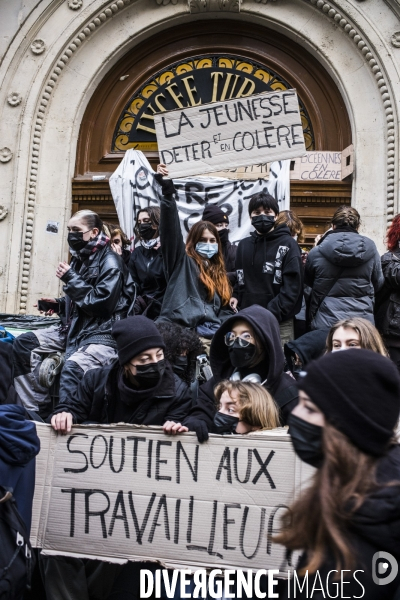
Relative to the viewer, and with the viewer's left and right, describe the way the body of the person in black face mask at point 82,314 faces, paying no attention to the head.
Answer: facing the viewer and to the left of the viewer

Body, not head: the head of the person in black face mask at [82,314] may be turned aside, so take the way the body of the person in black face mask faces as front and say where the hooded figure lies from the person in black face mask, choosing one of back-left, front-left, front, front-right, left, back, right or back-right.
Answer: left

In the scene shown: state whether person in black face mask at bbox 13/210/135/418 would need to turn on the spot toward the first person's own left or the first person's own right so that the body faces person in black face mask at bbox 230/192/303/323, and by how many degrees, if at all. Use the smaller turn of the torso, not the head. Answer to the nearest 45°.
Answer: approximately 135° to the first person's own left

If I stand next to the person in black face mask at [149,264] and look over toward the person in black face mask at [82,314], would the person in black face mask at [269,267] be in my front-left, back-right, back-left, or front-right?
back-left

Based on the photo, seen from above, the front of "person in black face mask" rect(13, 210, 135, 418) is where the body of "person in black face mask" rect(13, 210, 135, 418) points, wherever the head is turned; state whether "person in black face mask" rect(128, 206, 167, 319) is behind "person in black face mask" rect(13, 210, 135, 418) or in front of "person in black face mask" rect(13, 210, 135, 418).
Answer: behind

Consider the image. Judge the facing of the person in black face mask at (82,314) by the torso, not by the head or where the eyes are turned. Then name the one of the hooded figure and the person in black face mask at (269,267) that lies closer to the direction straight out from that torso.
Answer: the hooded figure

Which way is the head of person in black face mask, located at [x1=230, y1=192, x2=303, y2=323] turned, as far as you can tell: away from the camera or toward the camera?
toward the camera

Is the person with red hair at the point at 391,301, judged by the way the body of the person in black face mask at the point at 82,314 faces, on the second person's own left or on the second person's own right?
on the second person's own left
